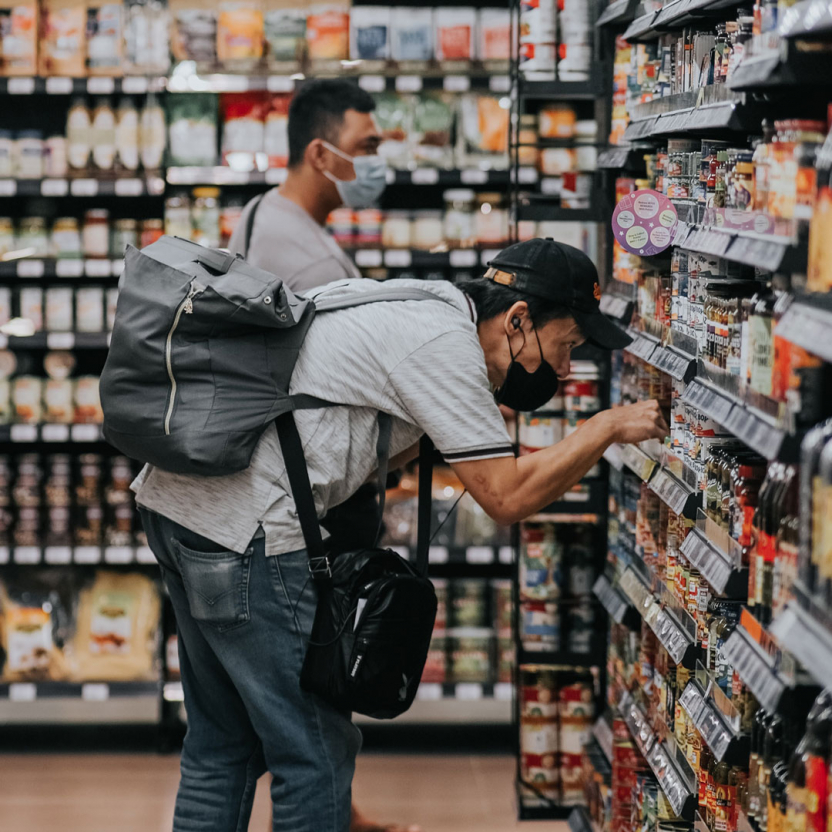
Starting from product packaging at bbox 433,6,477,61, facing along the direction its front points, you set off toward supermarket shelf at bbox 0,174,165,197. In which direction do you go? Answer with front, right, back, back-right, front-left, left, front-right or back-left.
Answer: right

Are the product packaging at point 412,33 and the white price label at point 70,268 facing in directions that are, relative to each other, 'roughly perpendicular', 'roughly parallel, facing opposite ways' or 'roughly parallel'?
roughly parallel

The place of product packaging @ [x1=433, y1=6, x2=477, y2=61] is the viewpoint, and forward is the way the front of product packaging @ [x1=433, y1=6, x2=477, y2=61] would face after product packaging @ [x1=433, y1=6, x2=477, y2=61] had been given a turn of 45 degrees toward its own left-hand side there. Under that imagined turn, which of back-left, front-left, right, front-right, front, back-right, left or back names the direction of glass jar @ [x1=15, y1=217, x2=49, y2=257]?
back-right

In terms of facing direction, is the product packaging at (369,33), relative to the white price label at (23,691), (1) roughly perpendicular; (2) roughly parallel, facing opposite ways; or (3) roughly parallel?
roughly parallel

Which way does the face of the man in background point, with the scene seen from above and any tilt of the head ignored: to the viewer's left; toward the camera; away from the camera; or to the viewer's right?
to the viewer's right

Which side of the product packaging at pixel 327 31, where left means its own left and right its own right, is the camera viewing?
front

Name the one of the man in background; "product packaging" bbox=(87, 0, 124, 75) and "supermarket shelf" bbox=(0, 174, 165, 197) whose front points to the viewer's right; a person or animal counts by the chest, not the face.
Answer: the man in background

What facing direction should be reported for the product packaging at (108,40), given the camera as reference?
facing the viewer

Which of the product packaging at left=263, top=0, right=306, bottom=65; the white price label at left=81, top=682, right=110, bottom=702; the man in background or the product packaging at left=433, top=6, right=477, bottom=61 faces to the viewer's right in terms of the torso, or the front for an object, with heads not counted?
the man in background

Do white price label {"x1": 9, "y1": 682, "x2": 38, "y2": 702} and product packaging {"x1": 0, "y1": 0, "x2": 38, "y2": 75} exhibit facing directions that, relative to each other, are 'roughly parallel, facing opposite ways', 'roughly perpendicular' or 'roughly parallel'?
roughly parallel

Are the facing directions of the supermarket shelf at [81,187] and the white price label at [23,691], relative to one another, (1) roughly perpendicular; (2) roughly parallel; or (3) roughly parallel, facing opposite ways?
roughly parallel
